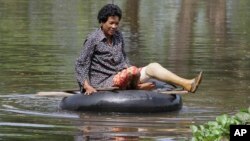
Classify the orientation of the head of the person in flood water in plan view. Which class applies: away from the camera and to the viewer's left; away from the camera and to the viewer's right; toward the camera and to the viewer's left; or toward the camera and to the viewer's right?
toward the camera and to the viewer's right

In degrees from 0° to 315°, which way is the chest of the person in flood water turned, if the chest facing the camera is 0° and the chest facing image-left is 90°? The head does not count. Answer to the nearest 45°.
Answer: approximately 315°
